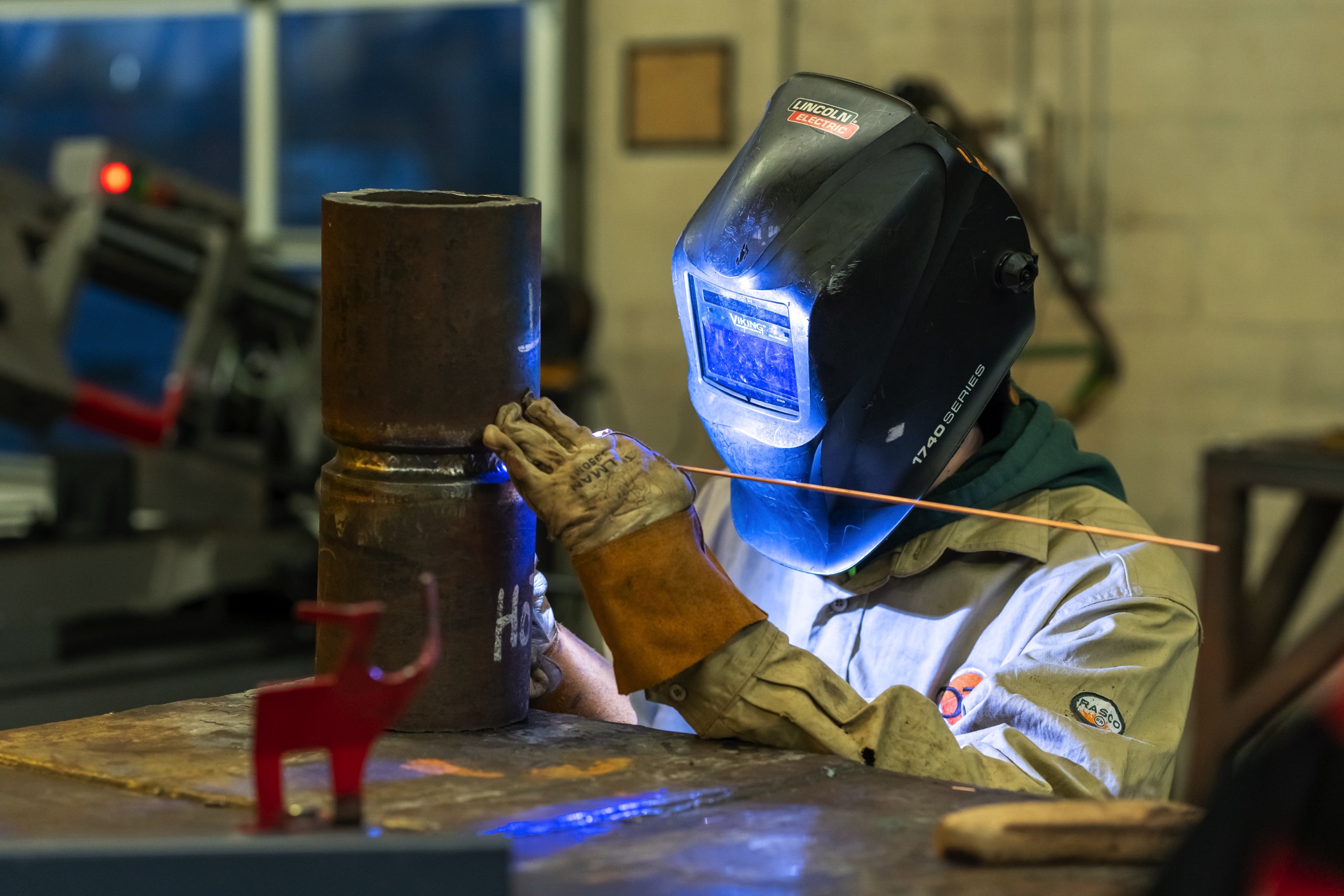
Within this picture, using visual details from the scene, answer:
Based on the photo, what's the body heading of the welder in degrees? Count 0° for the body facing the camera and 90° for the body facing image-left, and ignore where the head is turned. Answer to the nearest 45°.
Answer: approximately 45°

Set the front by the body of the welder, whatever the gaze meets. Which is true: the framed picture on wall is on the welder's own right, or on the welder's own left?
on the welder's own right

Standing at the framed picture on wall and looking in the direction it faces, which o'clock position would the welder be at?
The welder is roughly at 12 o'clock from the framed picture on wall.

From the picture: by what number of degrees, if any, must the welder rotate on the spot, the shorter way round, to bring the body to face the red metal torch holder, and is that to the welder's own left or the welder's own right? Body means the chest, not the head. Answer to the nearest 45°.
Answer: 0° — they already face it

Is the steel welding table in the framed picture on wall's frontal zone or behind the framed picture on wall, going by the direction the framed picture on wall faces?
frontal zone
